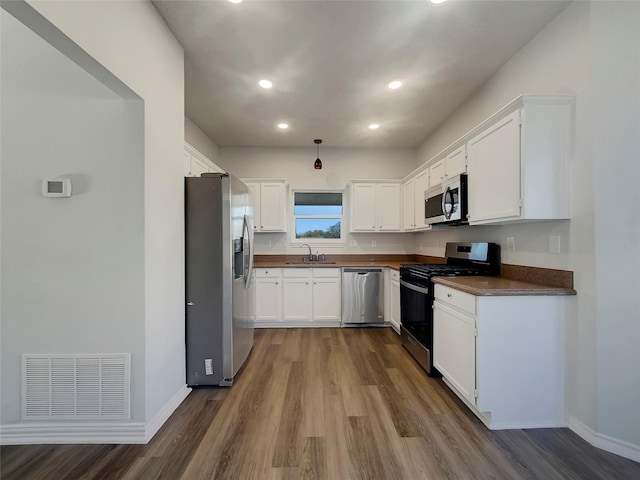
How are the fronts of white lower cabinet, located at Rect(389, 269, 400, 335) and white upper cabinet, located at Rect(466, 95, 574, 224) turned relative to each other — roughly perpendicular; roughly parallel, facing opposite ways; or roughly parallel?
roughly parallel

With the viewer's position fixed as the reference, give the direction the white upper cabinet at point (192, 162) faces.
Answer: facing to the right of the viewer

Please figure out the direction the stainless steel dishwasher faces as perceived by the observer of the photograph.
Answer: facing the viewer

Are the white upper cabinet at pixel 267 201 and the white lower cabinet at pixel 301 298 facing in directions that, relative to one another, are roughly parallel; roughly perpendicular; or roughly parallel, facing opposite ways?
roughly parallel

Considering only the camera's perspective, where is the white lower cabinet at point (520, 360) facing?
facing to the left of the viewer

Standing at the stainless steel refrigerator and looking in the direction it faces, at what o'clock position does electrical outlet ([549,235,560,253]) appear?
The electrical outlet is roughly at 1 o'clock from the stainless steel refrigerator.

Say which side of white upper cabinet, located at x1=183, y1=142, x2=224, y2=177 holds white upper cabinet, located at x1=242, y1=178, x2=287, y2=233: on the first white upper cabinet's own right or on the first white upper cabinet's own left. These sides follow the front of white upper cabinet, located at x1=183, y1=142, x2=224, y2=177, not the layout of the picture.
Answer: on the first white upper cabinet's own left

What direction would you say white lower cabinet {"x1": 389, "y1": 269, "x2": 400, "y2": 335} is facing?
to the viewer's left

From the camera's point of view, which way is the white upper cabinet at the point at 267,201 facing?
toward the camera

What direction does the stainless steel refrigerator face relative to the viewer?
to the viewer's right

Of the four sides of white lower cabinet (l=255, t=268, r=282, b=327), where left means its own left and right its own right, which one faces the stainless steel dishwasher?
left

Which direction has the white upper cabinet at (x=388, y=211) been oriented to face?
toward the camera

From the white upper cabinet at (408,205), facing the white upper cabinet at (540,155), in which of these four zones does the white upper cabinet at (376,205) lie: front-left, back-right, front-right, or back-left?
back-right

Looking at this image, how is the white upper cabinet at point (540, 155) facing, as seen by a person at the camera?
facing to the left of the viewer

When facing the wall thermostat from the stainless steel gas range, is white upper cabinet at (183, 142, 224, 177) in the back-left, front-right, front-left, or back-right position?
front-right

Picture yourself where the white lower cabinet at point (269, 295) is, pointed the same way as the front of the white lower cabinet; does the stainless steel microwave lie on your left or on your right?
on your left

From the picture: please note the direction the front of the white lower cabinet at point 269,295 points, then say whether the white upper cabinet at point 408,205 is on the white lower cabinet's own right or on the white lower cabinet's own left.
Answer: on the white lower cabinet's own left
